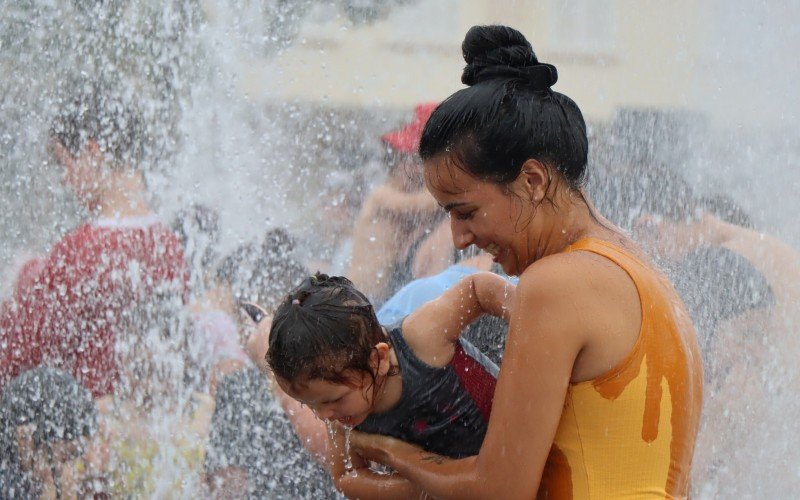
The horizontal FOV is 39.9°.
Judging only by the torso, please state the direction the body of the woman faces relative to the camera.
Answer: to the viewer's left

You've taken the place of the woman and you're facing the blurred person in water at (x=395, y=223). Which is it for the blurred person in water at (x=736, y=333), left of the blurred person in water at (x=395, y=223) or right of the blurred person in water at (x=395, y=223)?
right

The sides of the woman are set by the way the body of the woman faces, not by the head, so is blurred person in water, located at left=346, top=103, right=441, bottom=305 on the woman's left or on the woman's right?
on the woman's right

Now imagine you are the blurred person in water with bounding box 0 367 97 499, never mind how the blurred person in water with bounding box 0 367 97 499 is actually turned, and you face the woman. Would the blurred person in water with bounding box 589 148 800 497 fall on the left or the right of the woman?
left

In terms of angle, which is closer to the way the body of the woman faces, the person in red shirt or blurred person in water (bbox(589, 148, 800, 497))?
the person in red shirt
